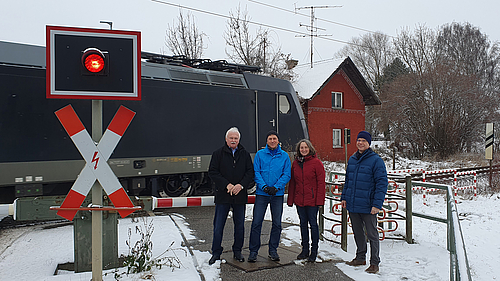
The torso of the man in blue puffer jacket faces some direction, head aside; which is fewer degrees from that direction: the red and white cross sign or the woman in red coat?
the red and white cross sign

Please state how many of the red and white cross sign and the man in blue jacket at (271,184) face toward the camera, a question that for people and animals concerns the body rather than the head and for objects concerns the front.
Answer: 2

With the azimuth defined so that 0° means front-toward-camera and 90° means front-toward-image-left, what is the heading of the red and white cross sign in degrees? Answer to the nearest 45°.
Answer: approximately 0°

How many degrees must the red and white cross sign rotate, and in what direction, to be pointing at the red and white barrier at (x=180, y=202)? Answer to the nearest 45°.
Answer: approximately 135° to its left

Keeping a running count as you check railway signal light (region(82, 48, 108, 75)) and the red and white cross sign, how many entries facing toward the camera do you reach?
2

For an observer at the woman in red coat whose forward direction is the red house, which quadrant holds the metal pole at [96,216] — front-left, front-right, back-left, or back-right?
back-left

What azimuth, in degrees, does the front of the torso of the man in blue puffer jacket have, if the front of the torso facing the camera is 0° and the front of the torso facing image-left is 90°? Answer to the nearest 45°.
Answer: approximately 45°

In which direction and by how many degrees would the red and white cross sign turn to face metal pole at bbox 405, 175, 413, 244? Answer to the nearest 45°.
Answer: approximately 90° to its left

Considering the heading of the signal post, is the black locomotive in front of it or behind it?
behind

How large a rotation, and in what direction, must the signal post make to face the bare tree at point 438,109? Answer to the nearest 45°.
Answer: approximately 135° to its left

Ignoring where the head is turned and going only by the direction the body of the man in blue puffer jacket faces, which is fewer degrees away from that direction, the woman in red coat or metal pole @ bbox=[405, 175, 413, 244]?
the woman in red coat
